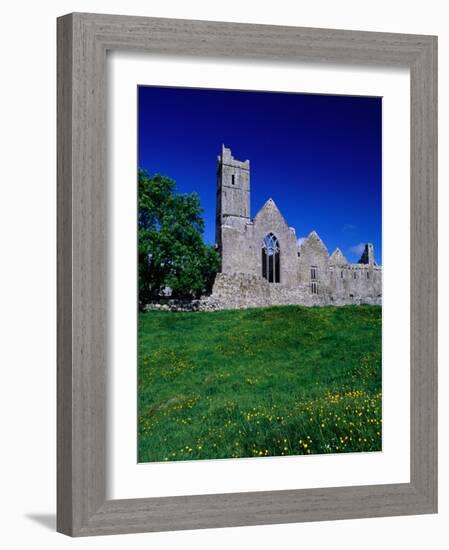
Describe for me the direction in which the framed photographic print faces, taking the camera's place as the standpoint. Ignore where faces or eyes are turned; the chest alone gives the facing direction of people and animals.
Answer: facing the viewer and to the right of the viewer
